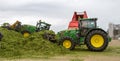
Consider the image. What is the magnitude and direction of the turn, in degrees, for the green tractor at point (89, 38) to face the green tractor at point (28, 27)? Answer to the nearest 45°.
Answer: approximately 45° to its right

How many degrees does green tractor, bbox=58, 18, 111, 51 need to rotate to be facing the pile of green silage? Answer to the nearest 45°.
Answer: approximately 45° to its left

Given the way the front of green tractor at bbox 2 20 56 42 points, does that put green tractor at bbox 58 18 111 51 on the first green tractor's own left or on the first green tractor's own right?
on the first green tractor's own left

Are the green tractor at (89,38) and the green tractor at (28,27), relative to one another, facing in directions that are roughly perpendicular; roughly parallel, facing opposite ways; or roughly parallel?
roughly parallel

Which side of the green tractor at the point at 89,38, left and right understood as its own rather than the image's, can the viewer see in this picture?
left

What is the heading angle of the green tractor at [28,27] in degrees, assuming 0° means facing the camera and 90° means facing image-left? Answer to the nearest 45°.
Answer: approximately 90°
